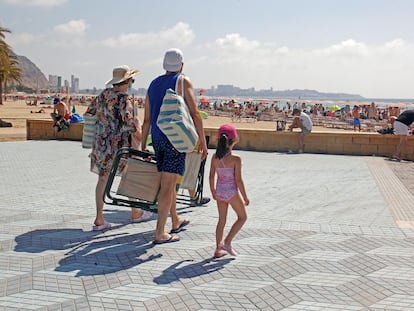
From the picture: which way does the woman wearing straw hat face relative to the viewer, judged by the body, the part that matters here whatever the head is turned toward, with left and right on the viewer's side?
facing away from the viewer and to the right of the viewer

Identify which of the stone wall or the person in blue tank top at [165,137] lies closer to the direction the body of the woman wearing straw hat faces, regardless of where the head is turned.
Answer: the stone wall

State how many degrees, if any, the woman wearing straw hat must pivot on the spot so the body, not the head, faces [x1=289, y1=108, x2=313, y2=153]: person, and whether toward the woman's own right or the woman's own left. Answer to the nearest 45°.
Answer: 0° — they already face them

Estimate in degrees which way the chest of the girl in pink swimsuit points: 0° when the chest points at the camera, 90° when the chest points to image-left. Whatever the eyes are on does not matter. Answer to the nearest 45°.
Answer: approximately 225°

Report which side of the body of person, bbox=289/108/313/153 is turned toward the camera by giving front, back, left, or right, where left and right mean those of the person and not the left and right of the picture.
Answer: left

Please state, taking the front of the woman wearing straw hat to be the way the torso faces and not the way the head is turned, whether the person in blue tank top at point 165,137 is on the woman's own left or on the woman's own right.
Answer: on the woman's own right

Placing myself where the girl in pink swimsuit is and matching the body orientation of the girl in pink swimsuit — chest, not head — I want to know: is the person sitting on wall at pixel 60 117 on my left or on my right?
on my left

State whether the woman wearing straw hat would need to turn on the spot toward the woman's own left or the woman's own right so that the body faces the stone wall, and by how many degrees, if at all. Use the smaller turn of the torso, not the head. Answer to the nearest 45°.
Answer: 0° — they already face it

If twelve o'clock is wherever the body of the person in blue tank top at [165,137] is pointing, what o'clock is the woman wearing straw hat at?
The woman wearing straw hat is roughly at 9 o'clock from the person in blue tank top.

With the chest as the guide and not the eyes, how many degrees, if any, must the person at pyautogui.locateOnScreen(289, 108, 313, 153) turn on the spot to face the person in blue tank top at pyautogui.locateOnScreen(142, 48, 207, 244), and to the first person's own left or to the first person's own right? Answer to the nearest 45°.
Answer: approximately 90° to the first person's own left

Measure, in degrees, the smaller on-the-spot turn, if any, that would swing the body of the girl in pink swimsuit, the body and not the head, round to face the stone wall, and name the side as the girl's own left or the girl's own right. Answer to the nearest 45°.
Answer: approximately 45° to the girl's own left
